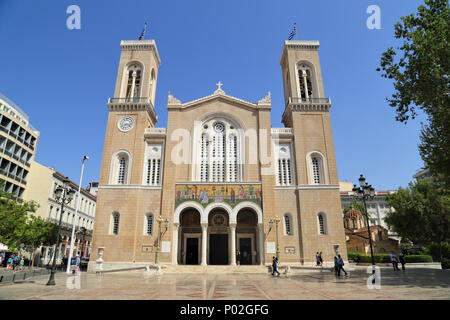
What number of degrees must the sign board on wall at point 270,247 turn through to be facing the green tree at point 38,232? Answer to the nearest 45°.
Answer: approximately 90° to its right

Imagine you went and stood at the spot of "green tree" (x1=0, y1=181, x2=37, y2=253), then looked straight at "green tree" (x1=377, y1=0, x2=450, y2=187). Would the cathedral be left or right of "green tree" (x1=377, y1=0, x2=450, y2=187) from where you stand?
left

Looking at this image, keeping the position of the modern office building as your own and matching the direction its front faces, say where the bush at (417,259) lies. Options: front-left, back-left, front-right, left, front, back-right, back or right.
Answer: front

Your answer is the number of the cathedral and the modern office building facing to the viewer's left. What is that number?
0

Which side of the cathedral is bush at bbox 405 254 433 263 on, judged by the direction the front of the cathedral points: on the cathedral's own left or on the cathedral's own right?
on the cathedral's own left

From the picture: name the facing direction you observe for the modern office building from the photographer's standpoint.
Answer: facing the viewer and to the right of the viewer

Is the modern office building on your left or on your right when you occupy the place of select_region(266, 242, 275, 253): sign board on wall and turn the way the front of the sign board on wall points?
on your right

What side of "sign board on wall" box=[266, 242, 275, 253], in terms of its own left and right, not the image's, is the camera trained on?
front

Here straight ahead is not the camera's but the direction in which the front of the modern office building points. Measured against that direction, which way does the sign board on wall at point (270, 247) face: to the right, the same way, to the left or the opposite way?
to the right

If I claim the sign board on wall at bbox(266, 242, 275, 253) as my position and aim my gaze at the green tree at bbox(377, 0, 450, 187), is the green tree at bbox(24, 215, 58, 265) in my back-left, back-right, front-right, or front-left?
back-right

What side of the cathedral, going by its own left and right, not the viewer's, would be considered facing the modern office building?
right

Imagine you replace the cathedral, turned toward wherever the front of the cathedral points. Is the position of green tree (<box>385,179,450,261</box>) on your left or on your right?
on your left

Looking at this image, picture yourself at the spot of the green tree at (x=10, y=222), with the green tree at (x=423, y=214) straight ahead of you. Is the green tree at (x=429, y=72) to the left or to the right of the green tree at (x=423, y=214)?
right

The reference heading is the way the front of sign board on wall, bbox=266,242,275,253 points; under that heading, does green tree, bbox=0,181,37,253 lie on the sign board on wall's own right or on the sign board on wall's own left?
on the sign board on wall's own right

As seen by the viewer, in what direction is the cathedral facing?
toward the camera

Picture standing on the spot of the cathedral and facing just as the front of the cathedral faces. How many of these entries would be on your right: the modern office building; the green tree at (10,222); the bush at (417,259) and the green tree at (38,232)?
3

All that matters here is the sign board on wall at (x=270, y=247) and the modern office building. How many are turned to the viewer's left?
0

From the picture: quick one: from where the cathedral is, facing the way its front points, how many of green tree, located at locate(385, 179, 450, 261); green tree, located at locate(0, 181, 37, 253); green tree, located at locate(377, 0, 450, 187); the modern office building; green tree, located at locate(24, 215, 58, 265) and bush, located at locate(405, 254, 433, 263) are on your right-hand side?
3
